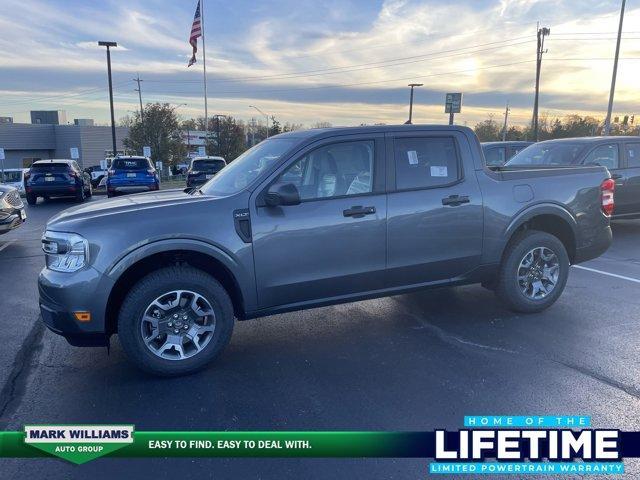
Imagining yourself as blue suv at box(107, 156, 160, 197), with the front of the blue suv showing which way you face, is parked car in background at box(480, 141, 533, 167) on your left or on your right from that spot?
on your right

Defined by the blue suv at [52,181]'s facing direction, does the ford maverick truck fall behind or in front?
behind

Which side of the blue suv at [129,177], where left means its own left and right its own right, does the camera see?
back

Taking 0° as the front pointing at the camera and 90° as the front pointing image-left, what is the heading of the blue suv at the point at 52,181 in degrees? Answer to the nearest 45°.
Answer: approximately 180°

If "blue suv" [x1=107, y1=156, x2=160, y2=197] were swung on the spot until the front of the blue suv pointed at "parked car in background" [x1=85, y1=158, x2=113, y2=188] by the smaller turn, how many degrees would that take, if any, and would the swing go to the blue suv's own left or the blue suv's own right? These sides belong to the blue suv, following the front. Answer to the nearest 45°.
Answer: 0° — it already faces it

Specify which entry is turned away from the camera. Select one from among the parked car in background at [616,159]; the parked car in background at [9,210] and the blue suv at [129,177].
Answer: the blue suv

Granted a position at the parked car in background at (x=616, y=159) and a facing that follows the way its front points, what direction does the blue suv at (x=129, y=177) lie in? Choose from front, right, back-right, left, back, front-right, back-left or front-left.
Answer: front-right

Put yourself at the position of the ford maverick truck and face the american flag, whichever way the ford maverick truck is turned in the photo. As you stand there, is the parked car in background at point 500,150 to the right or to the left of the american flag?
right

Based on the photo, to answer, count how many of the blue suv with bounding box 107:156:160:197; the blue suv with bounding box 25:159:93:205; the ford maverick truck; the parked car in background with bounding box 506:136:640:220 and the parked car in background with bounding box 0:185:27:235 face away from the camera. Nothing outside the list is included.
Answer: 2

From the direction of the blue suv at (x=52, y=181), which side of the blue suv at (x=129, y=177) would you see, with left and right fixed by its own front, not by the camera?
left
